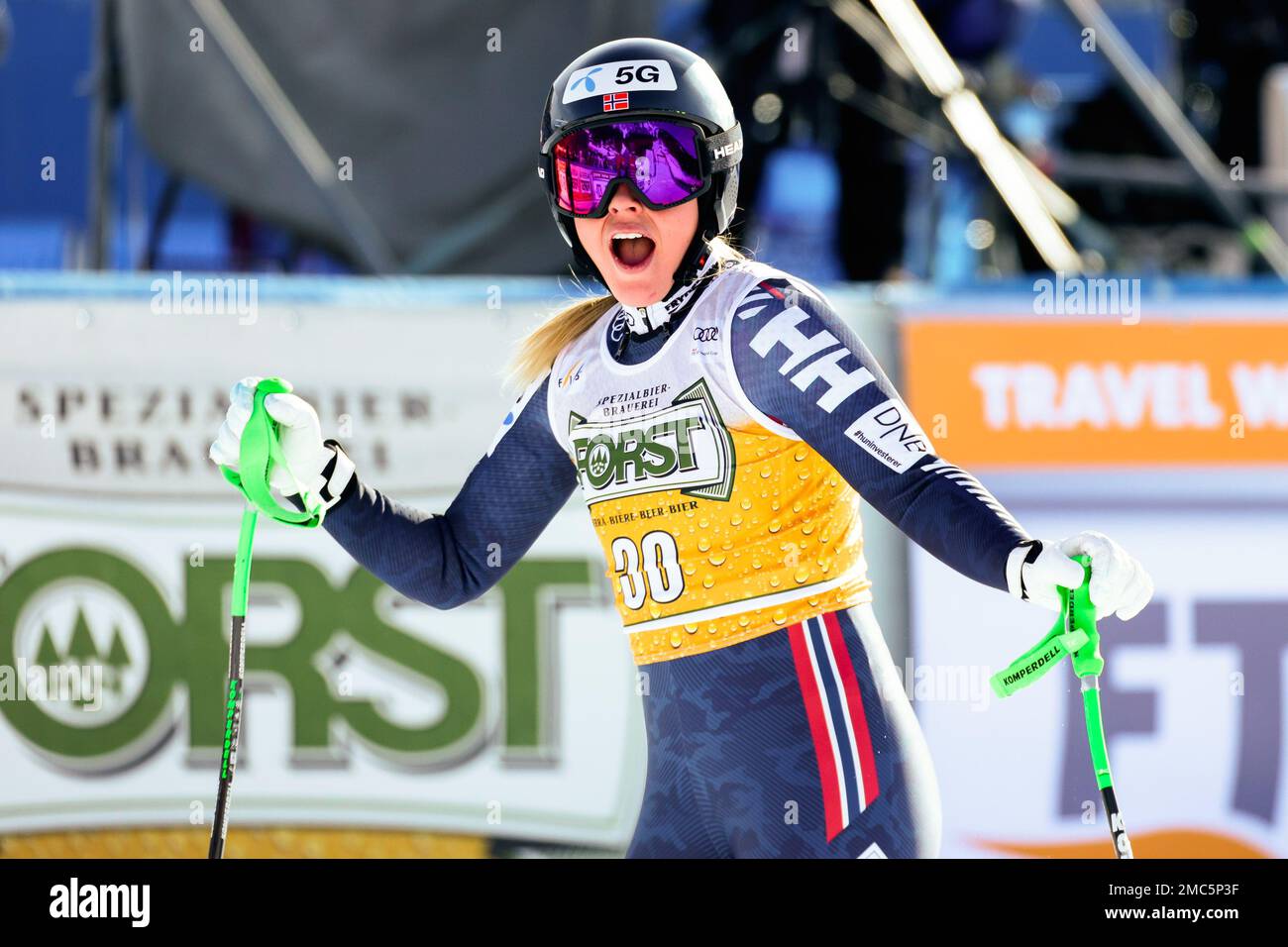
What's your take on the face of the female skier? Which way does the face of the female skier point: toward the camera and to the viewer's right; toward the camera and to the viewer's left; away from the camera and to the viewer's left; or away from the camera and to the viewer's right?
toward the camera and to the viewer's left

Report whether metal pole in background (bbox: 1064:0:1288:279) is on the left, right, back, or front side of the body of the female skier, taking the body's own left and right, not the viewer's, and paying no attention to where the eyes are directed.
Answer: back

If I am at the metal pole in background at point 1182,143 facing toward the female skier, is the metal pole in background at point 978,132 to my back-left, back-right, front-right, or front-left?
front-right

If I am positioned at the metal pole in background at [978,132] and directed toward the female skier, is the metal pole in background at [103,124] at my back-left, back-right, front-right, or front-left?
front-right

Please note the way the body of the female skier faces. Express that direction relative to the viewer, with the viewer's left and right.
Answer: facing the viewer and to the left of the viewer

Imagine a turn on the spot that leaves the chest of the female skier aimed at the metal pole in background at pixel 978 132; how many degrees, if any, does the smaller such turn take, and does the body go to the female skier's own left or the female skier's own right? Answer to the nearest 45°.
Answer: approximately 135° to the female skier's own right

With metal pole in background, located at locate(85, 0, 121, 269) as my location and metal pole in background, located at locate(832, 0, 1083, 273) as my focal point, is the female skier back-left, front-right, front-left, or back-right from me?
front-right

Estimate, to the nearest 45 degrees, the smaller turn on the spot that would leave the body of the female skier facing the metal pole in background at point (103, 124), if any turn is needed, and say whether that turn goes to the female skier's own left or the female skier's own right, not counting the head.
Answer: approximately 90° to the female skier's own right
